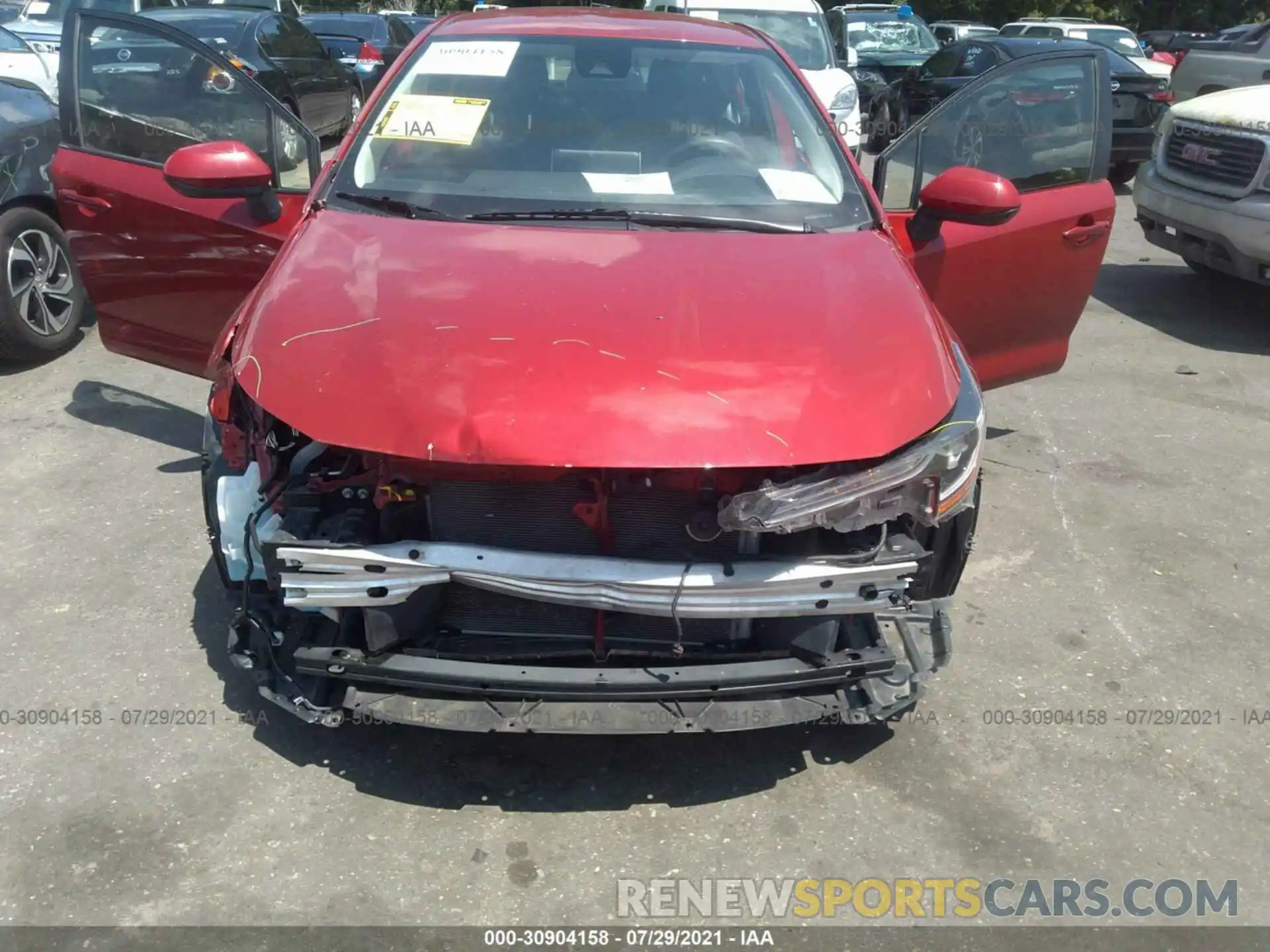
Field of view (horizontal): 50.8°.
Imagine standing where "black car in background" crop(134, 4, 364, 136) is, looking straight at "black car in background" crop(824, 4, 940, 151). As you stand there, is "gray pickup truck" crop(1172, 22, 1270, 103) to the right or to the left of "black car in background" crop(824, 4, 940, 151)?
right

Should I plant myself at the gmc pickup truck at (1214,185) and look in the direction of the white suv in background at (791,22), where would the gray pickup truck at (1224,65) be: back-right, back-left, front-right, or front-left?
front-right

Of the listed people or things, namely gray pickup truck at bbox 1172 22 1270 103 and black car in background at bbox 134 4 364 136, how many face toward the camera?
0

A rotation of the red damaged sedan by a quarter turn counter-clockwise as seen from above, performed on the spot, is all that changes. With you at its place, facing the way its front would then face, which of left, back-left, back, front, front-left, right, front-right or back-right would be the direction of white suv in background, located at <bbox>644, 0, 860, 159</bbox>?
left

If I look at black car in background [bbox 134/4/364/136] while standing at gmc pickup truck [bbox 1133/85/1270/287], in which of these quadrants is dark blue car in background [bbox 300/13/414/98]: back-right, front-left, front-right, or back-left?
front-right

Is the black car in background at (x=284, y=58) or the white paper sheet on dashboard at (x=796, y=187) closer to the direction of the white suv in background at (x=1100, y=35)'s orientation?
the white paper sheet on dashboard

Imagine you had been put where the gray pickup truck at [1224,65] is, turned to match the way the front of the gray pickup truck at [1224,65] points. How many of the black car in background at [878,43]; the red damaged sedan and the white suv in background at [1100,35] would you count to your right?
1

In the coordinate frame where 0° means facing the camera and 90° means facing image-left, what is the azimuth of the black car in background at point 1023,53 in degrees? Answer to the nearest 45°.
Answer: approximately 135°

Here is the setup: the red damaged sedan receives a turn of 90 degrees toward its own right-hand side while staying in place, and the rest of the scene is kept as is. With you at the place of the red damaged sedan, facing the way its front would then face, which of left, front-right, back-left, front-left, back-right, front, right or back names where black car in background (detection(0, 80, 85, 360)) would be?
front-right

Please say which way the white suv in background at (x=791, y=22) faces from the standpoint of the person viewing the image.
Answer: facing the viewer and to the right of the viewer

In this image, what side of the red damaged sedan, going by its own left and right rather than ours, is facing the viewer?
front

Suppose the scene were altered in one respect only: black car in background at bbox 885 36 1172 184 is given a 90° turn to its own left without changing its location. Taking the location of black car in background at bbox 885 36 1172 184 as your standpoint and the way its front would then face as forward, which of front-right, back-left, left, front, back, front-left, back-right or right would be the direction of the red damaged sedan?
front-left
